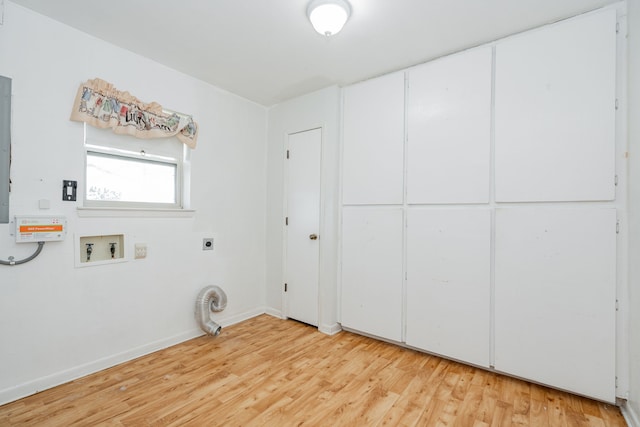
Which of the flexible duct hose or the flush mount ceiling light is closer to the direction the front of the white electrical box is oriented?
the flush mount ceiling light

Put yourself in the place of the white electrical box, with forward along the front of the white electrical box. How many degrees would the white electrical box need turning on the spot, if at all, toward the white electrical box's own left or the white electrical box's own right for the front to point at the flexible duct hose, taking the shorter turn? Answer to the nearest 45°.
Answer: approximately 90° to the white electrical box's own left

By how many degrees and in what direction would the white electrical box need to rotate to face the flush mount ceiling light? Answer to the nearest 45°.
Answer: approximately 45° to its left

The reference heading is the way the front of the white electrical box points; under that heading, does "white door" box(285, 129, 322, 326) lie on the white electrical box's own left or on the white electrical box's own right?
on the white electrical box's own left

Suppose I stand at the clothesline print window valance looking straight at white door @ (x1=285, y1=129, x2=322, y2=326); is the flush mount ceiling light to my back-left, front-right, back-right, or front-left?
front-right

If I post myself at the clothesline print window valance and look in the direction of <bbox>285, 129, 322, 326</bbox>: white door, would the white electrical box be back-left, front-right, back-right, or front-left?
back-right

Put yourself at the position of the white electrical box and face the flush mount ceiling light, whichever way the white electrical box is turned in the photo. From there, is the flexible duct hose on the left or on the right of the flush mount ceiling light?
left

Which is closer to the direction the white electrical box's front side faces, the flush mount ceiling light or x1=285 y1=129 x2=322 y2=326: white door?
the flush mount ceiling light

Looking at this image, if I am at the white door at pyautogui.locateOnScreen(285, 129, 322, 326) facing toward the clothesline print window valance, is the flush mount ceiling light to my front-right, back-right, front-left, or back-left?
front-left
